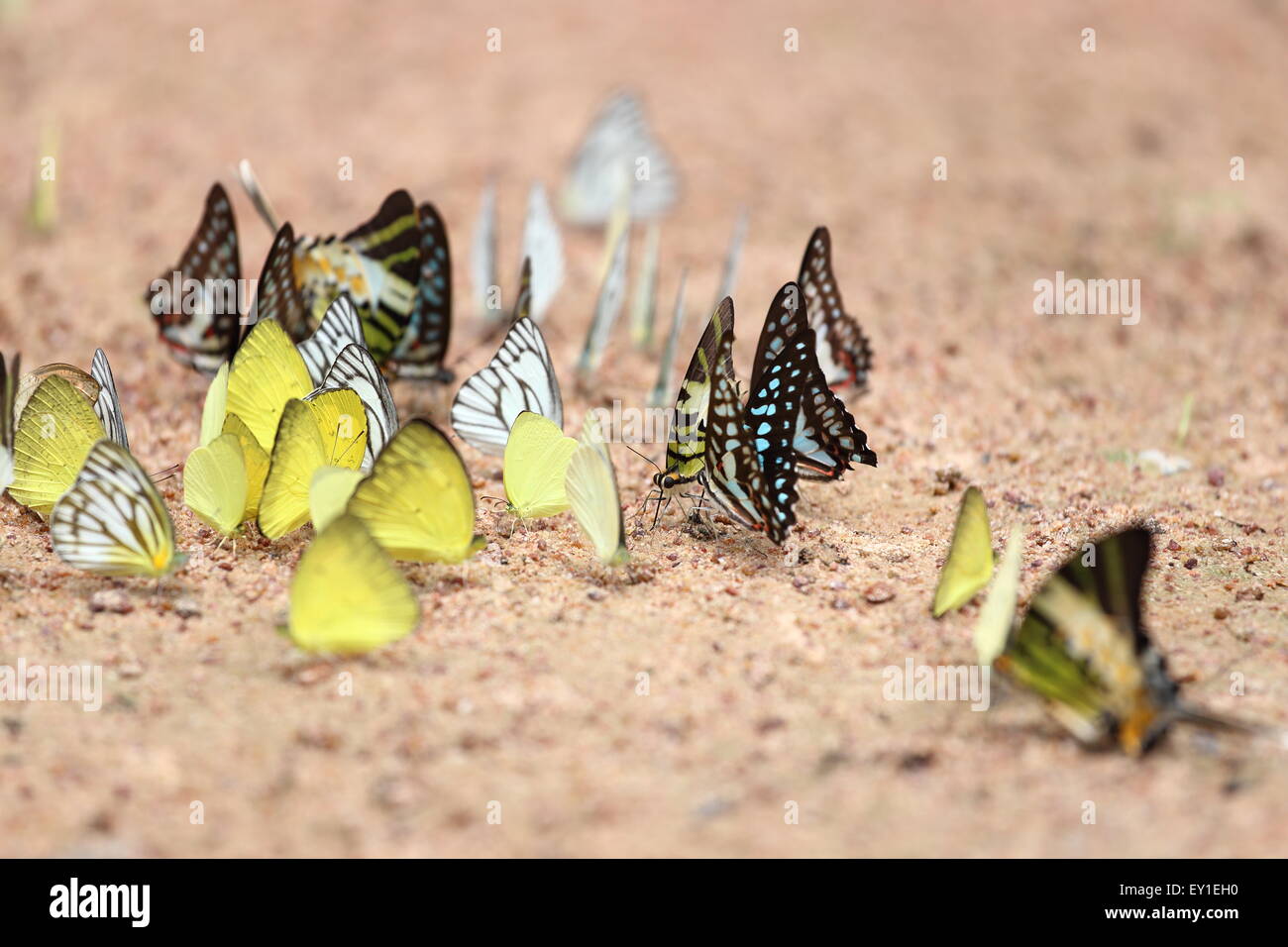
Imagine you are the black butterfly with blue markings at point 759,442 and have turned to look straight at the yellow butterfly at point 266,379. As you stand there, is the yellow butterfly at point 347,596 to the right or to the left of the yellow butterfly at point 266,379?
left

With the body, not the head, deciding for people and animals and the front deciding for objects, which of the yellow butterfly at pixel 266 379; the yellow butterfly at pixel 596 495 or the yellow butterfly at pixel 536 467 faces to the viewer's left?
the yellow butterfly at pixel 536 467

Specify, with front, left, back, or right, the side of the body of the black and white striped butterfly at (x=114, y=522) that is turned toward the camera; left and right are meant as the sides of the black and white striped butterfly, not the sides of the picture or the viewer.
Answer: right

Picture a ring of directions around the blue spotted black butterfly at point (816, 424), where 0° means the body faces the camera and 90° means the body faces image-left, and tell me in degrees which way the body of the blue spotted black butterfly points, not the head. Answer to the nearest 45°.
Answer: approximately 90°
